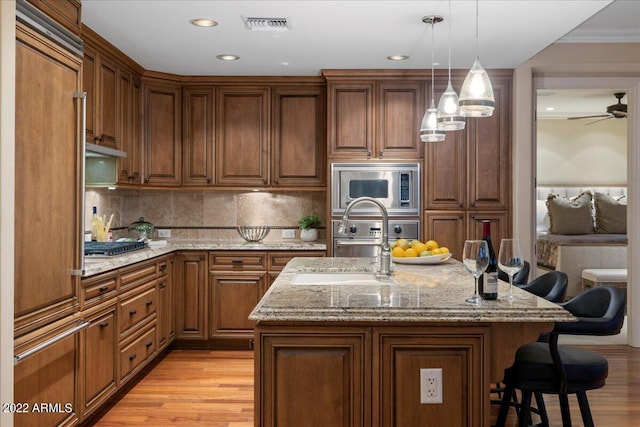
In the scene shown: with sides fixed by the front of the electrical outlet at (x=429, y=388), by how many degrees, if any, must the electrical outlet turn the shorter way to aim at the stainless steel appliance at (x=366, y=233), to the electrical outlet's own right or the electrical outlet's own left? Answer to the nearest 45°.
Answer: approximately 180°

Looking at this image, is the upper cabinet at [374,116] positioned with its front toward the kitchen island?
yes

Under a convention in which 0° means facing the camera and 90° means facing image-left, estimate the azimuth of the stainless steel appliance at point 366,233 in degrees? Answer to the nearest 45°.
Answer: approximately 0°

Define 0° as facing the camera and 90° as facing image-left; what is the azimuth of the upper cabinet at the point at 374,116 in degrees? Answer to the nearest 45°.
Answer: approximately 0°

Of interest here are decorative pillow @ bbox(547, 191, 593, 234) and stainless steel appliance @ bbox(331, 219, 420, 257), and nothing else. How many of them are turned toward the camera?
2

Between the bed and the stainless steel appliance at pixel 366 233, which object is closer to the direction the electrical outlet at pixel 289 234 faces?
the stainless steel appliance

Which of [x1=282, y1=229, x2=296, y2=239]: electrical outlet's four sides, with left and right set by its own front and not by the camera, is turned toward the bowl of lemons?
front

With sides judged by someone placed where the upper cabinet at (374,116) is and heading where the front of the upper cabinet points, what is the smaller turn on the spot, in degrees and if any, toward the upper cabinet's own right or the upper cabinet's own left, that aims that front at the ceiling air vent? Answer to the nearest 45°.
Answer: approximately 45° to the upper cabinet's own right

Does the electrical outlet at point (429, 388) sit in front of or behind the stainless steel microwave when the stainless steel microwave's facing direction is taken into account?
in front

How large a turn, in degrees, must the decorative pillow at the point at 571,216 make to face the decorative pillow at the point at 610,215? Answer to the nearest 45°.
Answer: approximately 135° to its left
